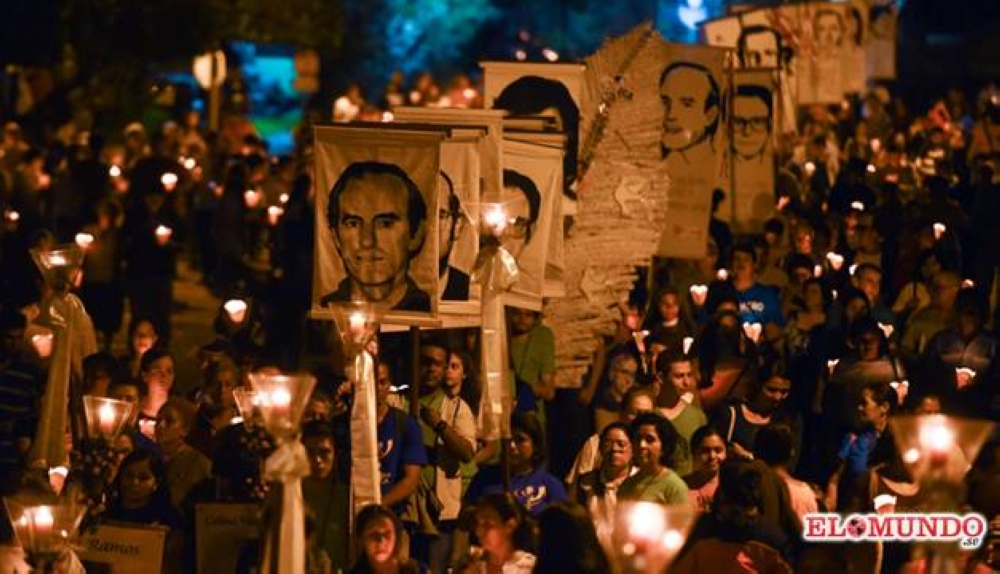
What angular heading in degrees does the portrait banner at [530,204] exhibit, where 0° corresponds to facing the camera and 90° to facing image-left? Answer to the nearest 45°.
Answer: approximately 0°

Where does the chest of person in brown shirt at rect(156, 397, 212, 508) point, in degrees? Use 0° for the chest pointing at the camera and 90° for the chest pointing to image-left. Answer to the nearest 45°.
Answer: approximately 45°

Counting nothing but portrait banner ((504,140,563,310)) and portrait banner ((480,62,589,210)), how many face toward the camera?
2

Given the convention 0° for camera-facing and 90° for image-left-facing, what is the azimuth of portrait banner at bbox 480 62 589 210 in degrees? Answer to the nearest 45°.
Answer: approximately 0°

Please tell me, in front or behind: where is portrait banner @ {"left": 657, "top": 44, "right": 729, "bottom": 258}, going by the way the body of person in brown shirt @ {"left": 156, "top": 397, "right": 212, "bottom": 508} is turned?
behind

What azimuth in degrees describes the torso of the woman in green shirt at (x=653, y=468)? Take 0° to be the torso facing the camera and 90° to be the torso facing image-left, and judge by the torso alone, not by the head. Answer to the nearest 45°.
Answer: approximately 45°

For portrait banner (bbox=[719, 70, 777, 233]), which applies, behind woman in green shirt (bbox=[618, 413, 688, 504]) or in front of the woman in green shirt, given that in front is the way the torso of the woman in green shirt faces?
behind

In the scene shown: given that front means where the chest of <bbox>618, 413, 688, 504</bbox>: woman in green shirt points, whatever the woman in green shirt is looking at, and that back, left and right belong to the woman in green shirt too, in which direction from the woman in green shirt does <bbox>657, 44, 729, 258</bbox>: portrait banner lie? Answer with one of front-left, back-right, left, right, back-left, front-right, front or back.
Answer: back-right

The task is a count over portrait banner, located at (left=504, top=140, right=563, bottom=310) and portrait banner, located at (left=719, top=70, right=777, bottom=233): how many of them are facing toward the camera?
2
